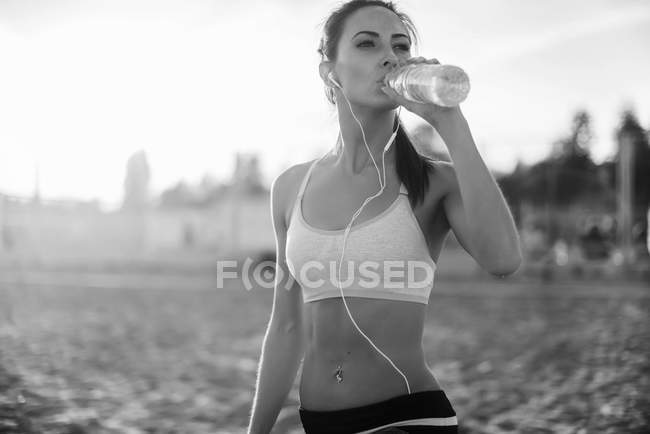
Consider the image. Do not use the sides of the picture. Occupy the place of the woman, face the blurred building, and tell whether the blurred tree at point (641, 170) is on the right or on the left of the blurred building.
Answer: right

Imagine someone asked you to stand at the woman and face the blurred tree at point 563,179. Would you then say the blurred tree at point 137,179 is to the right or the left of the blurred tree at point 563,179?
left

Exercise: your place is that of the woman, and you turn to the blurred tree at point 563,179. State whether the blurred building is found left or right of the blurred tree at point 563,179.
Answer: left

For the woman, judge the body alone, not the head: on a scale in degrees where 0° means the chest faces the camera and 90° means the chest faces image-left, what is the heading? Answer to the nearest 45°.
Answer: approximately 45°

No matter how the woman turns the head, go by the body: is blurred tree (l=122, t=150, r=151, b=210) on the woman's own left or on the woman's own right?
on the woman's own right

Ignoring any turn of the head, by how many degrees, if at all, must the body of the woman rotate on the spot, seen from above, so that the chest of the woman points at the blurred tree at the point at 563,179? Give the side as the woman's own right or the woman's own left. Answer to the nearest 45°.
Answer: approximately 135° to the woman's own right
